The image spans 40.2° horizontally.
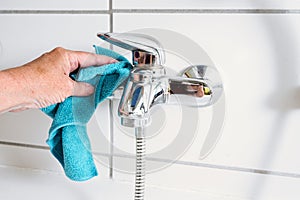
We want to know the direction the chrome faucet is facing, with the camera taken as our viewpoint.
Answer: facing the viewer and to the left of the viewer
